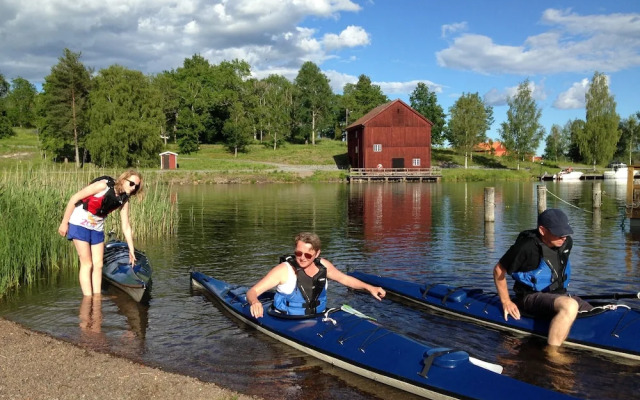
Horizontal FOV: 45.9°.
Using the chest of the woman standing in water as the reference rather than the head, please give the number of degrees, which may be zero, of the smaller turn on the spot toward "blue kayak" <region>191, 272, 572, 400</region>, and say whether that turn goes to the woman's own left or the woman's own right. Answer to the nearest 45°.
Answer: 0° — they already face it

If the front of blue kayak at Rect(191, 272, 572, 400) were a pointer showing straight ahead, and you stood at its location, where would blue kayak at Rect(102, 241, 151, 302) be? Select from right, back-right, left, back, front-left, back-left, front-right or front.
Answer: back

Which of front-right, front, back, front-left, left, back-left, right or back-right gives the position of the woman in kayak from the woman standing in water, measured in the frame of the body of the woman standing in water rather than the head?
front

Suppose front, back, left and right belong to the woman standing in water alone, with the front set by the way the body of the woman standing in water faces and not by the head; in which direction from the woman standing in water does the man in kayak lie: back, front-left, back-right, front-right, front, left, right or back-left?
front

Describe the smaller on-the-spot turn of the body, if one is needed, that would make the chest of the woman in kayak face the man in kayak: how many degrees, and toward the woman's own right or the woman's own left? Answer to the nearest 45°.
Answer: approximately 45° to the woman's own left

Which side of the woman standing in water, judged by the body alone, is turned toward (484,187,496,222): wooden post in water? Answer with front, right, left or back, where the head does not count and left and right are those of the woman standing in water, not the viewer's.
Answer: left

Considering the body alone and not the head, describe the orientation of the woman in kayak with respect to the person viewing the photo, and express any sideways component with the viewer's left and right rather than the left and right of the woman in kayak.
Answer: facing the viewer and to the right of the viewer

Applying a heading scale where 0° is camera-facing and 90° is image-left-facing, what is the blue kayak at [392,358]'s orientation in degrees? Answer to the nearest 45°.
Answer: approximately 315°

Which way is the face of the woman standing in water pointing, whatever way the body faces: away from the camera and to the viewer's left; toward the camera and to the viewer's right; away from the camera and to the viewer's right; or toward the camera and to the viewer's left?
toward the camera and to the viewer's right

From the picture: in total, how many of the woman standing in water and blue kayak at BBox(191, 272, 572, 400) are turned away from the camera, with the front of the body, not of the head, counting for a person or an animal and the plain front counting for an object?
0
